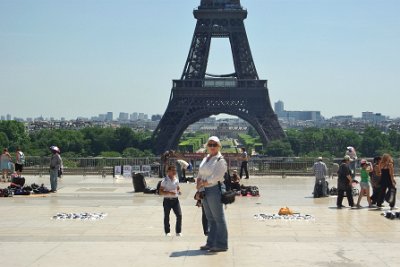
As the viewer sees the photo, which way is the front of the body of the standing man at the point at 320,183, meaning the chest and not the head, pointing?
away from the camera

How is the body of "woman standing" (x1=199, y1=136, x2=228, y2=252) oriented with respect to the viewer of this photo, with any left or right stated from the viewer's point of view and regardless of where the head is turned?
facing the viewer and to the left of the viewer

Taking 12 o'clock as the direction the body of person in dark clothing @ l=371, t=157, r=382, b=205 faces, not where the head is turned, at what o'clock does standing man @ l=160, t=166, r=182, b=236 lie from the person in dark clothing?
The standing man is roughly at 10 o'clock from the person in dark clothing.

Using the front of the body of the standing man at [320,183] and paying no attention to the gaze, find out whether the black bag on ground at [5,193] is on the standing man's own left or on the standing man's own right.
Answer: on the standing man's own left

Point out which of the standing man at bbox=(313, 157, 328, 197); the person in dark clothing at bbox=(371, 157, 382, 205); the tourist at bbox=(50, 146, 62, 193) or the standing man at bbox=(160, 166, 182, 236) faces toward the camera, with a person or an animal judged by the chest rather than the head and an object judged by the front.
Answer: the standing man at bbox=(160, 166, 182, 236)

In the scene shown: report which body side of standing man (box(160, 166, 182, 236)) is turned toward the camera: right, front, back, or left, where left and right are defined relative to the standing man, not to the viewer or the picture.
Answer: front

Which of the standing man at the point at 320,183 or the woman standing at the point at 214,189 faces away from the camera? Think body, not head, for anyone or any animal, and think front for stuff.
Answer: the standing man

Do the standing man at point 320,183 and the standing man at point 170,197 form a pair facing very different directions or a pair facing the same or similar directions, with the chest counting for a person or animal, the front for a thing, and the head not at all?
very different directions

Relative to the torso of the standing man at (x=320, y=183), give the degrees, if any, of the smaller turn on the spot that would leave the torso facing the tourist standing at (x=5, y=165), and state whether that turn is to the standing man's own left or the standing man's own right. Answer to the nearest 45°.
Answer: approximately 90° to the standing man's own left
